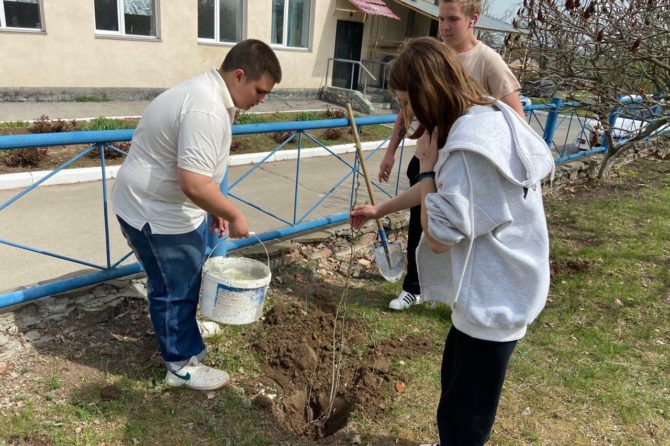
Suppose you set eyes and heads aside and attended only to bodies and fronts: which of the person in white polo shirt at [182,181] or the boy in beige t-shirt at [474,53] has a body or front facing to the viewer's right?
the person in white polo shirt

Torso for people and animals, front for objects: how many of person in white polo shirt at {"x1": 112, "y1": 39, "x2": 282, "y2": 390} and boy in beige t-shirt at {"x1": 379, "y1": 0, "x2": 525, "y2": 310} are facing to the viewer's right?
1

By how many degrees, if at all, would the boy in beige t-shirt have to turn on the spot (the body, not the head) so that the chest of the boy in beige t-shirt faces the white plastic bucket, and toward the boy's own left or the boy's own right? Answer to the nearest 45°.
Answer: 0° — they already face it

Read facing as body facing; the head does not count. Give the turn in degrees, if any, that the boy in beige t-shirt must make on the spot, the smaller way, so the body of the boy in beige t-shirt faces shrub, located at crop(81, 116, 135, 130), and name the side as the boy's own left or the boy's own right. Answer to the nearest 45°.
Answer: approximately 90° to the boy's own right

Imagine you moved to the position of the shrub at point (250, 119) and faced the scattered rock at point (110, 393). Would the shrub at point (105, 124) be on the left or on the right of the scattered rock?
right

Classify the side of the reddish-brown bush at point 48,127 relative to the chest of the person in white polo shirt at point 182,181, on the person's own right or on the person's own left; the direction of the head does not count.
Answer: on the person's own left

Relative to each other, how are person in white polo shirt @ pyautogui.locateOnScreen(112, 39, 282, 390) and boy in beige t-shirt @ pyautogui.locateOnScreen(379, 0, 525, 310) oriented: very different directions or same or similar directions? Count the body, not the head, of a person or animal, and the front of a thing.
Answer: very different directions

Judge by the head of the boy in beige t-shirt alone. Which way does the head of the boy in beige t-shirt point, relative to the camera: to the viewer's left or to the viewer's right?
to the viewer's left

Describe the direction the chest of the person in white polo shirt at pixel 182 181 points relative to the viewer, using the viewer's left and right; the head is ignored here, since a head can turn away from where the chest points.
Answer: facing to the right of the viewer

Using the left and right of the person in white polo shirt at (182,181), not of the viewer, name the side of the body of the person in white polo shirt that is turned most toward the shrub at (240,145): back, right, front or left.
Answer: left

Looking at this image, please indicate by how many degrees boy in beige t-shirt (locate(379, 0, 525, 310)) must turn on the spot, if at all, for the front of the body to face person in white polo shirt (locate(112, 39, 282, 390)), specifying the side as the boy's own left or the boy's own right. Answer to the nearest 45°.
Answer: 0° — they already face them
